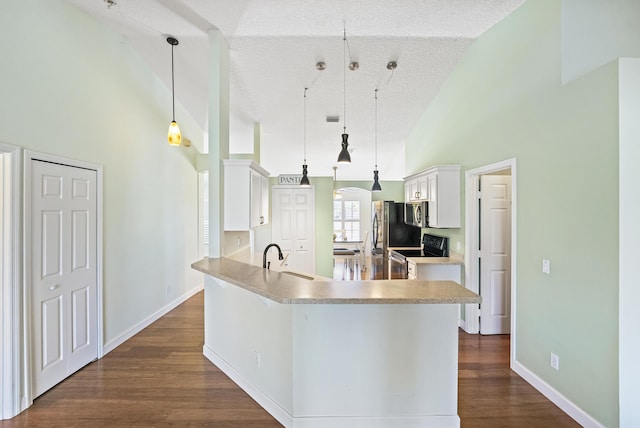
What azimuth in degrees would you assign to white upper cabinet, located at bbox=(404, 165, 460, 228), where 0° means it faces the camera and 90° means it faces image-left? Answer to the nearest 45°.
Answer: approximately 90°

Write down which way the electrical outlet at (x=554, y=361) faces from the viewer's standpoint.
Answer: facing the viewer and to the left of the viewer

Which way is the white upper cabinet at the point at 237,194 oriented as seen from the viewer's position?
to the viewer's right

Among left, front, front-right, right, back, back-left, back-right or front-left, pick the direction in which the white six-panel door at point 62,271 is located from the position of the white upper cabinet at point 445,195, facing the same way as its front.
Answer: front-left

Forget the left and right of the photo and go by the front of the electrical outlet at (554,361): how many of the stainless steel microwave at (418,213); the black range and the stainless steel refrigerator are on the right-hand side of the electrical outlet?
3

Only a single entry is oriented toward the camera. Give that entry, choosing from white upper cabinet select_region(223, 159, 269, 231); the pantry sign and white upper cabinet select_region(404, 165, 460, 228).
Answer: the pantry sign

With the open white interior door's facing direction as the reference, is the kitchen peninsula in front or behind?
in front

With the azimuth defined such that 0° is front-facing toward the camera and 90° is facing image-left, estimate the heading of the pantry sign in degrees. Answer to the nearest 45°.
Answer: approximately 0°

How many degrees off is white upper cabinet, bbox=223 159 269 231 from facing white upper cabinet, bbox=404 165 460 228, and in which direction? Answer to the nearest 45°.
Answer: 0° — it already faces it
